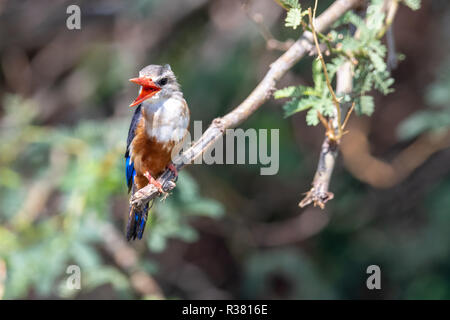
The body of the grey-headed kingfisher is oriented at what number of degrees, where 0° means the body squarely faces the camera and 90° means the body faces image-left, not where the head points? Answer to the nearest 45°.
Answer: approximately 315°
